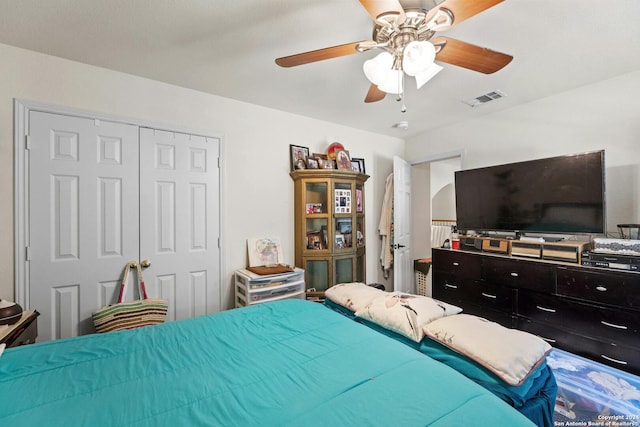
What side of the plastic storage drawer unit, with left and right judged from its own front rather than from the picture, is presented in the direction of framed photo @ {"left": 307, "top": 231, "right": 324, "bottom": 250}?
left

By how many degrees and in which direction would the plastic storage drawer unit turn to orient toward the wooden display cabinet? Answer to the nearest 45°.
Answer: approximately 90° to its left

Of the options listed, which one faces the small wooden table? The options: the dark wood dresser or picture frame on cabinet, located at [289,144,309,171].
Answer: the dark wood dresser

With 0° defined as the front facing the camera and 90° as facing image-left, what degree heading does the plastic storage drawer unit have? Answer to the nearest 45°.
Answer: approximately 315°

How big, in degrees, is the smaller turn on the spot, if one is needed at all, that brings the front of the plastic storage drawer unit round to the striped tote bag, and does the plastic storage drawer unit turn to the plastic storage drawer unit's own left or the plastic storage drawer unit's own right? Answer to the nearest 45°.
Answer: approximately 135° to the plastic storage drawer unit's own right

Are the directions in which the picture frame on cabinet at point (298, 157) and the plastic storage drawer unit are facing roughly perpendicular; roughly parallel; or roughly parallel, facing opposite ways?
roughly parallel

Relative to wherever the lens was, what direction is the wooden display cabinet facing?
facing the viewer and to the right of the viewer

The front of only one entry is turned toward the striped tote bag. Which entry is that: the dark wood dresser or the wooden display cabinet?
the dark wood dresser

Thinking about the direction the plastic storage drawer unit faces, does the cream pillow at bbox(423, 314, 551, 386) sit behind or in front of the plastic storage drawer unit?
in front

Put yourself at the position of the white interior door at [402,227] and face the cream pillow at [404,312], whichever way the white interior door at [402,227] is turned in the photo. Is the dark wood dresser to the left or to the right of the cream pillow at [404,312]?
left

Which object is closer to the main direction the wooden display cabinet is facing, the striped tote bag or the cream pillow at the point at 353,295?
the cream pillow

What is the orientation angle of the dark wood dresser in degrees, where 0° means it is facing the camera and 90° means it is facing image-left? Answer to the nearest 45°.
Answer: approximately 45°

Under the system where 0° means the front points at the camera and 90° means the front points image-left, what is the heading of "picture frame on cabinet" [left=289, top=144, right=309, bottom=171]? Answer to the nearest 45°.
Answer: approximately 315°

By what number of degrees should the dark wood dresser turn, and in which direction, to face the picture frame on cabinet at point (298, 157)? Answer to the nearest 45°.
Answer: approximately 45° to its right

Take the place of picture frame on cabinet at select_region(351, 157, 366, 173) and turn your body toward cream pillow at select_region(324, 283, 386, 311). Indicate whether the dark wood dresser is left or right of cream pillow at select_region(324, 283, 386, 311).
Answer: left

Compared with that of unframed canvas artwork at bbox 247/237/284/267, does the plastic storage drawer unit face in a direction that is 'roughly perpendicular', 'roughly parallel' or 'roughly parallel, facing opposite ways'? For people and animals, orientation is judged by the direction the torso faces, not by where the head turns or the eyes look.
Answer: roughly parallel

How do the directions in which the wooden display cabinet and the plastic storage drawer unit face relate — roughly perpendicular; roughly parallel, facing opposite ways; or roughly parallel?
roughly parallel

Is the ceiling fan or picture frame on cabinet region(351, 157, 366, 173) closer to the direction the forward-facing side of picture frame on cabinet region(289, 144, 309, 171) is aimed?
the ceiling fan

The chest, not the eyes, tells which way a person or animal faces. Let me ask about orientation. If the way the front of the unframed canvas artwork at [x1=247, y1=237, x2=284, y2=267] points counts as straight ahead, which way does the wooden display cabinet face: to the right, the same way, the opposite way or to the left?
the same way

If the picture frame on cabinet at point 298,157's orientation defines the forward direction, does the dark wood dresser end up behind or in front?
in front

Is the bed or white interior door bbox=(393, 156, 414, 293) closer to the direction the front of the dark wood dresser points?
the bed

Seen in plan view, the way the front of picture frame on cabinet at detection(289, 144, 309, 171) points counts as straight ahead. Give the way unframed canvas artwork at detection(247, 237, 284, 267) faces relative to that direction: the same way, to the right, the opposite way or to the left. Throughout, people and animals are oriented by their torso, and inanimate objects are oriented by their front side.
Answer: the same way
